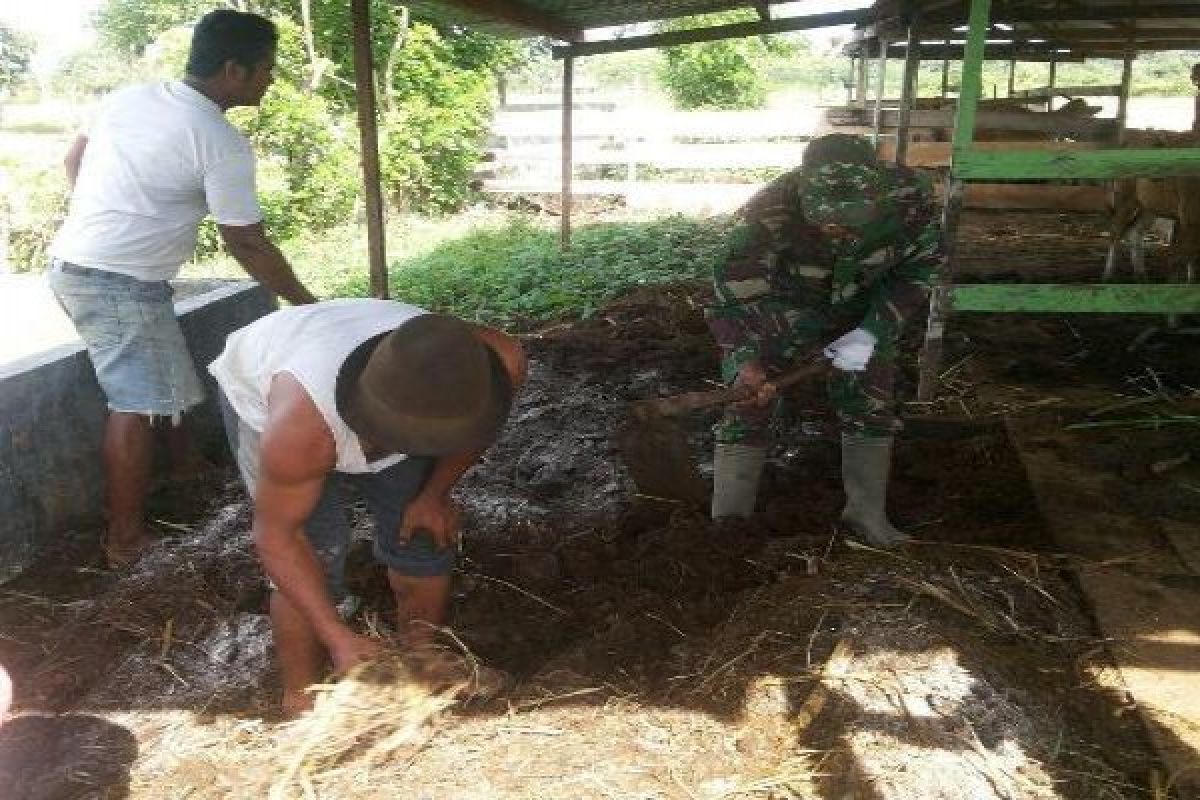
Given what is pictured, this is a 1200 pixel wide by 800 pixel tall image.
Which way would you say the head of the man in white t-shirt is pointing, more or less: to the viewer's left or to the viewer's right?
to the viewer's right

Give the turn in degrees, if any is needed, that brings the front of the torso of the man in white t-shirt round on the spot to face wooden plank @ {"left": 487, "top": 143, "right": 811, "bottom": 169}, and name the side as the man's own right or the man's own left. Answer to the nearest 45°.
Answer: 0° — they already face it

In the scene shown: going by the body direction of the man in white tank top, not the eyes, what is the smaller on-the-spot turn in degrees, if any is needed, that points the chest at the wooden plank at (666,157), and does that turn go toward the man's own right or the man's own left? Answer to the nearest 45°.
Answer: approximately 135° to the man's own left

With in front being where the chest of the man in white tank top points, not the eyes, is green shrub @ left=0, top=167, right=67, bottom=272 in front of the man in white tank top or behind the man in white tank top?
behind

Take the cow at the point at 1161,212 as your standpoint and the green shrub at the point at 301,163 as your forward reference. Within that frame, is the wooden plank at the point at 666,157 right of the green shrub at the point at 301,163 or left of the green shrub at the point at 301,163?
right

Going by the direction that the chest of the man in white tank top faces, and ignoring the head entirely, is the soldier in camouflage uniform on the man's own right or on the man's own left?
on the man's own left

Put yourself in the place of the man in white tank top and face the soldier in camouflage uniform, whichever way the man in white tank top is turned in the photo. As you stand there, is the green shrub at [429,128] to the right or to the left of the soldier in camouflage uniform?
left
